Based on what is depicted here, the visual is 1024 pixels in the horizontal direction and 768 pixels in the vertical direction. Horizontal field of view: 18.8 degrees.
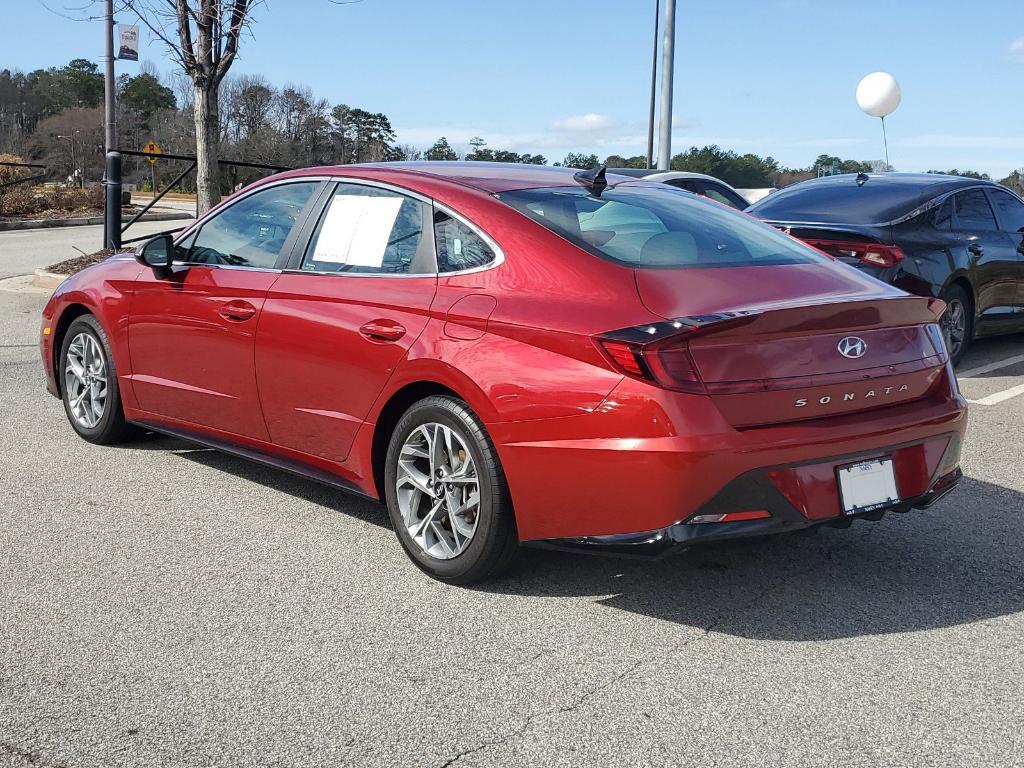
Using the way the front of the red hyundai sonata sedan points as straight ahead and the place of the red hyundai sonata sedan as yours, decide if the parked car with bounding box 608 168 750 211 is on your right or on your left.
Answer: on your right

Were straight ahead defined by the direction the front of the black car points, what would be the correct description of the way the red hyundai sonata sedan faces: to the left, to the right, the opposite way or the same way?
to the left

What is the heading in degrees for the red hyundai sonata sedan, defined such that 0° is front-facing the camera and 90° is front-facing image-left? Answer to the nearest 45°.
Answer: approximately 135°

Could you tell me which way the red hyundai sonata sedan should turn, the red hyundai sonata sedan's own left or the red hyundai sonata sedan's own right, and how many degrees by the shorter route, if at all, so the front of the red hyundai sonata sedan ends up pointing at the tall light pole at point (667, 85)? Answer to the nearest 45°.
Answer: approximately 45° to the red hyundai sonata sedan's own right

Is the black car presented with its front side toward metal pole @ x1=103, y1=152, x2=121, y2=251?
no

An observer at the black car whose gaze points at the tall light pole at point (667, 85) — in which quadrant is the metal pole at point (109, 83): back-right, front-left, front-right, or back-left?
front-left
